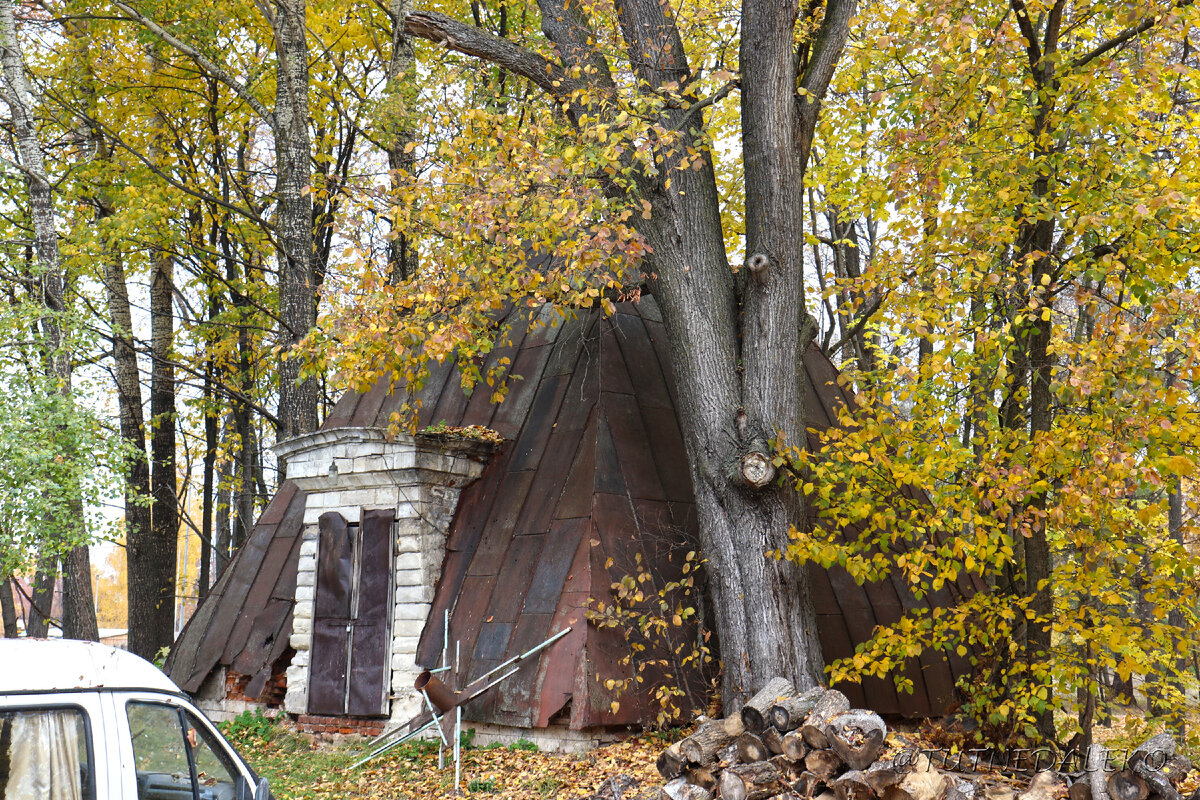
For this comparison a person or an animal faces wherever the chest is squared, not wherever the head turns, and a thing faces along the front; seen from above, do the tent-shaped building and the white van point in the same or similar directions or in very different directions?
very different directions

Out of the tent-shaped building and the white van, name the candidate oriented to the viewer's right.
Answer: the white van

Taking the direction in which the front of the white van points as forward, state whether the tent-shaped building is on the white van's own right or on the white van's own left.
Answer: on the white van's own left

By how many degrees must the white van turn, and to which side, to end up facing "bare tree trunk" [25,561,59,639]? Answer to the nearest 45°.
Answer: approximately 90° to its left

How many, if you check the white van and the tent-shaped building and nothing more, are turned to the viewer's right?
1

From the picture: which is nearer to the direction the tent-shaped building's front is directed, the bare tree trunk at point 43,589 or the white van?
the white van

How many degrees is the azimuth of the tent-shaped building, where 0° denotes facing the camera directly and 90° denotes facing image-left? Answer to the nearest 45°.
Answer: approximately 45°

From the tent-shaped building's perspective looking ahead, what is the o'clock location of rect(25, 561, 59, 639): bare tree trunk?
The bare tree trunk is roughly at 3 o'clock from the tent-shaped building.

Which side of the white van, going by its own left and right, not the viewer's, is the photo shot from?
right
